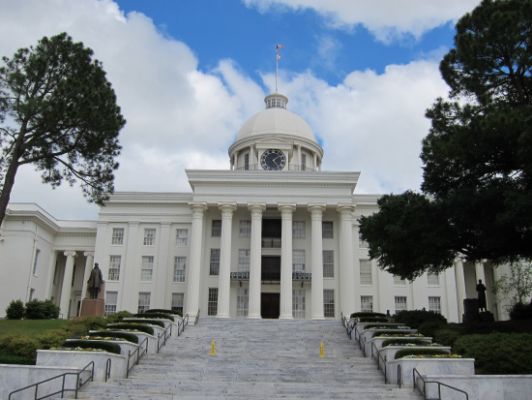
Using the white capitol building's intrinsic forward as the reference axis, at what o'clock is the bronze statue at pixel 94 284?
The bronze statue is roughly at 1 o'clock from the white capitol building.

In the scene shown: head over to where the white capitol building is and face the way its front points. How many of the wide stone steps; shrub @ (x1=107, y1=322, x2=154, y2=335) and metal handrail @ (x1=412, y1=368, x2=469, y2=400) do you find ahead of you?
3

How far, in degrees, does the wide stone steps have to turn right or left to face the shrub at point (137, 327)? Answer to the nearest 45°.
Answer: approximately 135° to its right

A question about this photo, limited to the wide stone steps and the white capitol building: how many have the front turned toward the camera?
2

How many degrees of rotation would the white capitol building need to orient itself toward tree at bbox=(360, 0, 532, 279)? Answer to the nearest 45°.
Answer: approximately 45° to its left

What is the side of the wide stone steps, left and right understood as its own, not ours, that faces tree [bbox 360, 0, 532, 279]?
left

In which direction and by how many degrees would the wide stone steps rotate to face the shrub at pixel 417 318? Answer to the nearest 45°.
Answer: approximately 135° to its left

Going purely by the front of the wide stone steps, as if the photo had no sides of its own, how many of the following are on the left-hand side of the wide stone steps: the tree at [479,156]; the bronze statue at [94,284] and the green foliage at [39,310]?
1
